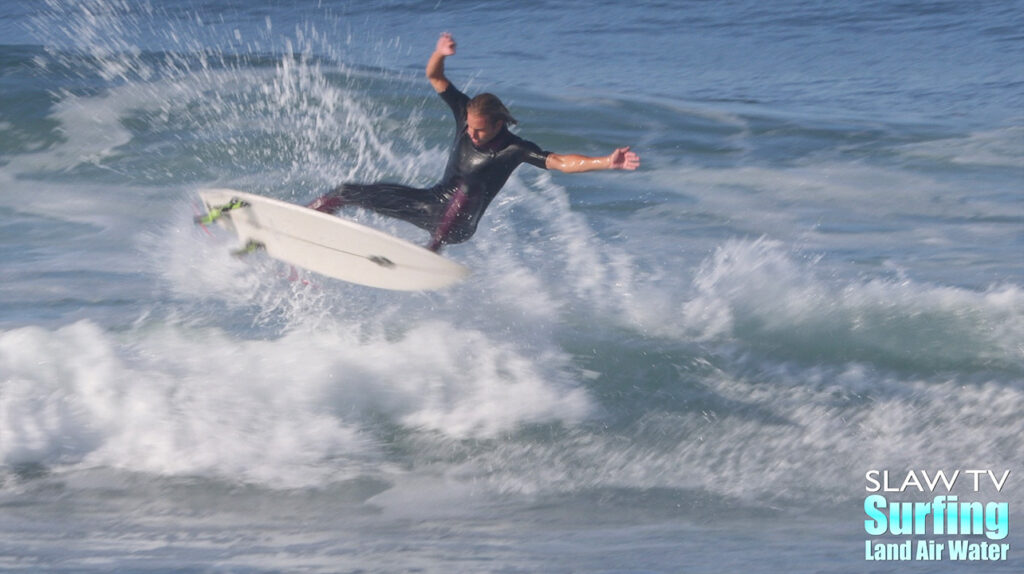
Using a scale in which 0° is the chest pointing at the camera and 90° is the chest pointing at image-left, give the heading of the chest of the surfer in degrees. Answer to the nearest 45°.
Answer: approximately 45°
